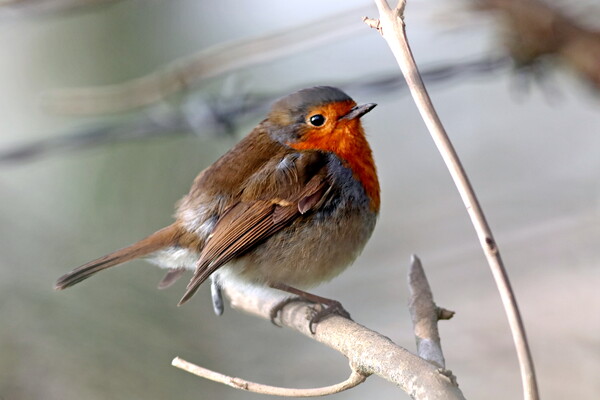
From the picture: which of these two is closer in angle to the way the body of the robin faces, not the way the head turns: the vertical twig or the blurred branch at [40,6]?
the vertical twig

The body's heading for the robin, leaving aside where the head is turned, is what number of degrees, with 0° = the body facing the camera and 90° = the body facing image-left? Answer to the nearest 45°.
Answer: approximately 270°

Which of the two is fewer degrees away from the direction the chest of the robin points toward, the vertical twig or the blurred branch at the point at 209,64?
the vertical twig
